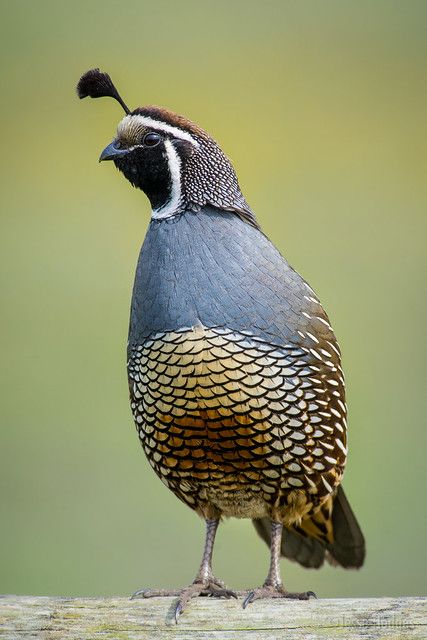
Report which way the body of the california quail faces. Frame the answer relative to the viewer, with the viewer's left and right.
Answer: facing the viewer and to the left of the viewer
